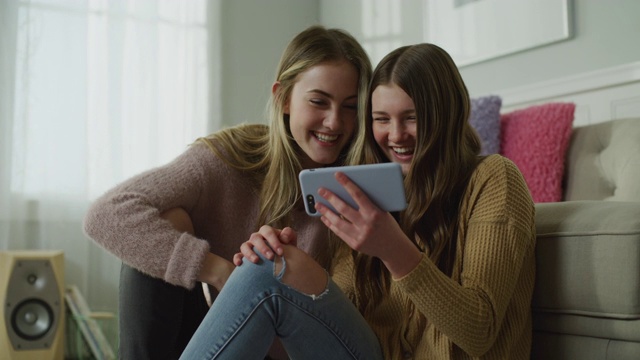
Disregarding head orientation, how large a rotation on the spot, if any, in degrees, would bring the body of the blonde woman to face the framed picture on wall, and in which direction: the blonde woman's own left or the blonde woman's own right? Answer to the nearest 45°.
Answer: approximately 90° to the blonde woman's own left

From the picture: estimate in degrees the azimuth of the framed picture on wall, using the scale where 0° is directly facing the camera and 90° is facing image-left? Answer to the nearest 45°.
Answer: approximately 45°

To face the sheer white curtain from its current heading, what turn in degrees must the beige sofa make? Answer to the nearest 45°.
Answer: approximately 90° to its right

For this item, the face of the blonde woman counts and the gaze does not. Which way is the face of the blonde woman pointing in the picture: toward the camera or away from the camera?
toward the camera

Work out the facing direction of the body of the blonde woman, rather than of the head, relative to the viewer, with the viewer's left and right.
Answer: facing the viewer and to the right of the viewer

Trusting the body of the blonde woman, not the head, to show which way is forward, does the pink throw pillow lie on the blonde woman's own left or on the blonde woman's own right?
on the blonde woman's own left

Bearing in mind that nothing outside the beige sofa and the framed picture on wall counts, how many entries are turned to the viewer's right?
0

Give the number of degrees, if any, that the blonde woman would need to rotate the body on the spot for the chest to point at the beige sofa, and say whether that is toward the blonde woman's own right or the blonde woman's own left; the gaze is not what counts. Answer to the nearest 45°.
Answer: approximately 90° to the blonde woman's own left

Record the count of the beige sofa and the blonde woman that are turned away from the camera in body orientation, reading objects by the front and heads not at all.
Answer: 0

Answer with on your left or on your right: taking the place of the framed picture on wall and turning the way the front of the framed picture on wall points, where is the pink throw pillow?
on your left

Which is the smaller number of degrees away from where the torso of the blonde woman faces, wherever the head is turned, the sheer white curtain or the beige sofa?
the beige sofa

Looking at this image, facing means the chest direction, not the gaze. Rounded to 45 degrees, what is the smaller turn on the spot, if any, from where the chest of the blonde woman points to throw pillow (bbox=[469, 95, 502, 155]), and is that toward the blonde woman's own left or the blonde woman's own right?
approximately 90° to the blonde woman's own left

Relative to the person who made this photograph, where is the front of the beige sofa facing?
facing the viewer and to the left of the viewer
